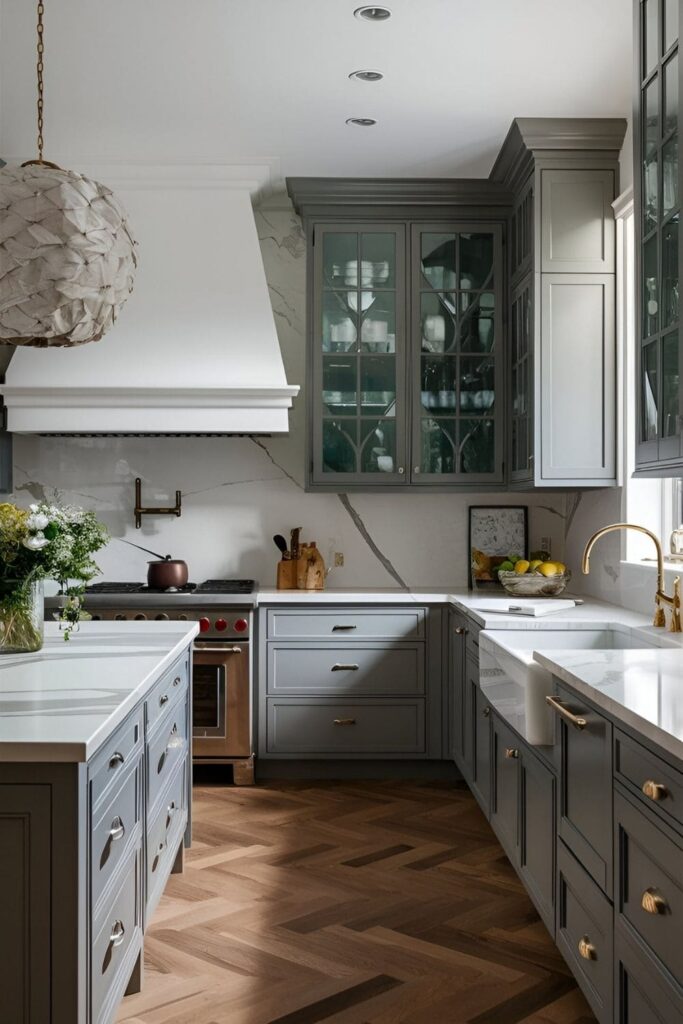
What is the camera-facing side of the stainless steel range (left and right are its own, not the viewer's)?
front

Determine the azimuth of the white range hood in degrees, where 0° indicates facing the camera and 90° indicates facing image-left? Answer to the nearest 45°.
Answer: approximately 0°

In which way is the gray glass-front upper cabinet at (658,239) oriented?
to the viewer's left

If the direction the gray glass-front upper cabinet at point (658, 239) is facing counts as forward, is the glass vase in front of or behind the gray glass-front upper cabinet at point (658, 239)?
in front

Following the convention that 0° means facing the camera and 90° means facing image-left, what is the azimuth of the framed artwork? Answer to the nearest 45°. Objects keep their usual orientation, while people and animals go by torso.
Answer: approximately 0°

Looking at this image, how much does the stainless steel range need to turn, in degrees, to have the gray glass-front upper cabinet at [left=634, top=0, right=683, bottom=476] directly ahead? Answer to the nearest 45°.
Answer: approximately 45° to its left

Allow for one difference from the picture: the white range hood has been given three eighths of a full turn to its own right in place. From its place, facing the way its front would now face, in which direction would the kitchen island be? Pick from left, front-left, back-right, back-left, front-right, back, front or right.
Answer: back-left
